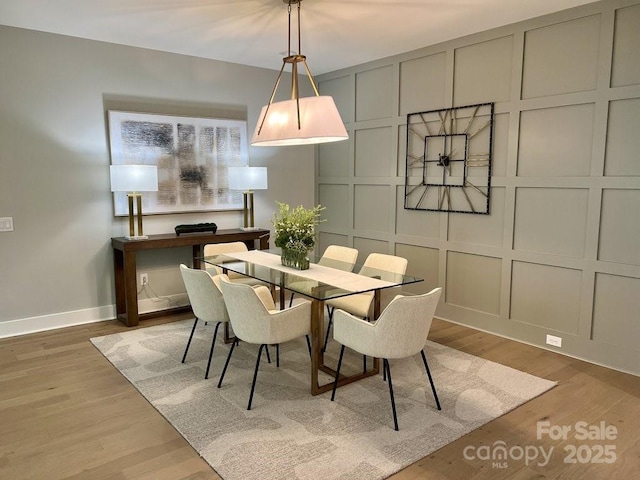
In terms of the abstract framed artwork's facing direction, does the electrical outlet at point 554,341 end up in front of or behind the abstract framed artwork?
in front

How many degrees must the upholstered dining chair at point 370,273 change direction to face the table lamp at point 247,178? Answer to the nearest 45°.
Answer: approximately 90° to its right

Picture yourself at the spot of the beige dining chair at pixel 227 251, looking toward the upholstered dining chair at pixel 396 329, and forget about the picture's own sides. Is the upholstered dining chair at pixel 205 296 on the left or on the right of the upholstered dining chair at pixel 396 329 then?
right

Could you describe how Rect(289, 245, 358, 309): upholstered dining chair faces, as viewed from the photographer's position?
facing the viewer and to the left of the viewer

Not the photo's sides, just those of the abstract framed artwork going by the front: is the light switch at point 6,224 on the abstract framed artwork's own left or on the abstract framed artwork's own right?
on the abstract framed artwork's own right

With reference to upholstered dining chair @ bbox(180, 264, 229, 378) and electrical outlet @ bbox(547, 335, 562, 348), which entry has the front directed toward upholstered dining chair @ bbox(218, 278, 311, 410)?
the electrical outlet

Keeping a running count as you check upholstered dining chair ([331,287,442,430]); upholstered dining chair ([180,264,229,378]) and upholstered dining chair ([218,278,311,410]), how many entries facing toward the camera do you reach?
0

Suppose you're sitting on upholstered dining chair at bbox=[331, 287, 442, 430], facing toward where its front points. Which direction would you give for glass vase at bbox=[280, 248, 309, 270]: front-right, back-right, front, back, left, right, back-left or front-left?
front

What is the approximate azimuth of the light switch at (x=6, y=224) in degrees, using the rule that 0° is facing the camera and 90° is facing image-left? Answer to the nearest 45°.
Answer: approximately 0°

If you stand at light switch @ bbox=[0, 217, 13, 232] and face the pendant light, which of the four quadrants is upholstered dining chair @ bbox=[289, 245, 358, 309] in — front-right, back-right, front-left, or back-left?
front-left

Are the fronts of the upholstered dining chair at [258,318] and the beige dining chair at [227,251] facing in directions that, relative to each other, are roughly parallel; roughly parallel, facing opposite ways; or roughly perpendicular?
roughly perpendicular

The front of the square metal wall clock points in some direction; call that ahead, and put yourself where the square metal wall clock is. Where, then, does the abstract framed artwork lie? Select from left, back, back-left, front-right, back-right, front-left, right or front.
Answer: front-right

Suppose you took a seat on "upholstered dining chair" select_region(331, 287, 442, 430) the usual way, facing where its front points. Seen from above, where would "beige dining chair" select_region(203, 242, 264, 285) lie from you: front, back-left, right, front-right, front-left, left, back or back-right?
front

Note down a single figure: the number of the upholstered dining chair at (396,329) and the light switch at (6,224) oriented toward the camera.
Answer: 1

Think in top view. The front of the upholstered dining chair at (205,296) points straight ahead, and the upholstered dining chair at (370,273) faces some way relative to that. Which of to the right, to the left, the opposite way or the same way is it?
the opposite way

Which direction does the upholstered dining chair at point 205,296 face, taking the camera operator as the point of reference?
facing away from the viewer and to the right of the viewer

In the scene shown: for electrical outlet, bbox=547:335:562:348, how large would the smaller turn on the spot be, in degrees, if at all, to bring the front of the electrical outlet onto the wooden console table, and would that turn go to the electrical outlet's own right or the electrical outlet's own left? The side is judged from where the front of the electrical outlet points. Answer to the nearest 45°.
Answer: approximately 45° to the electrical outlet's own right
